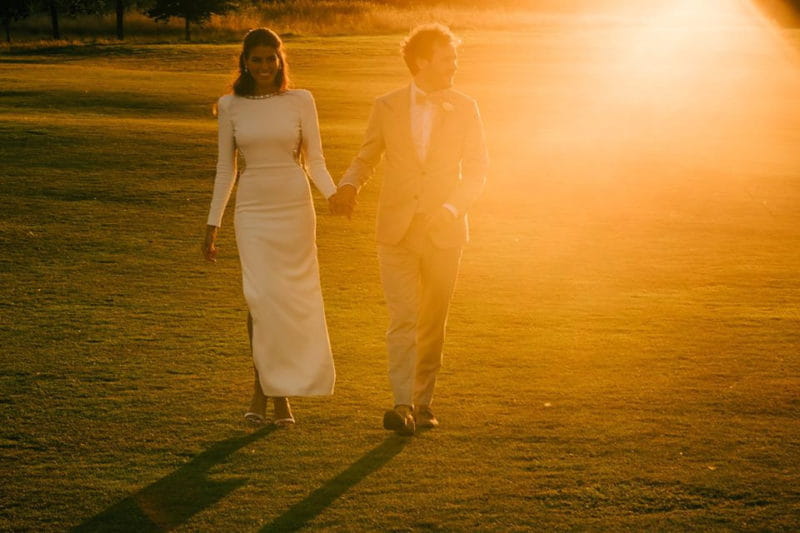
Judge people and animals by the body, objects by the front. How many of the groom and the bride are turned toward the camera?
2

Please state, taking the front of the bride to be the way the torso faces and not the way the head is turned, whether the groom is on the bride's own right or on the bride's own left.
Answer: on the bride's own left

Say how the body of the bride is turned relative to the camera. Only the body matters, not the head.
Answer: toward the camera

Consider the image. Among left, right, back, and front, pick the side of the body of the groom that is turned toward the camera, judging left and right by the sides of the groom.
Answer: front

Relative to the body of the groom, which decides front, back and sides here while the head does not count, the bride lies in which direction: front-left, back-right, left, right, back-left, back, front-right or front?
right
